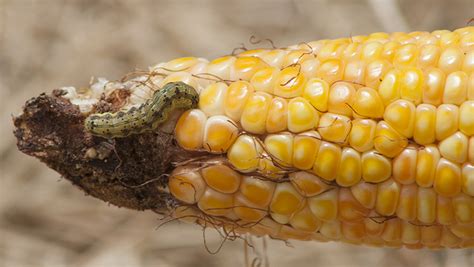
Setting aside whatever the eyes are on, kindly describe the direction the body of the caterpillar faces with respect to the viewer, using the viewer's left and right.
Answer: facing to the right of the viewer
